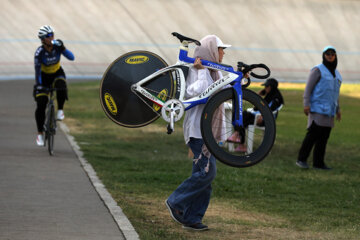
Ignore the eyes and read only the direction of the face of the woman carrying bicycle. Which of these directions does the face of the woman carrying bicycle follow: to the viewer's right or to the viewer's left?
to the viewer's right

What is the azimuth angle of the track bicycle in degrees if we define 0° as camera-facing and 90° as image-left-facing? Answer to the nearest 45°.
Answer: approximately 270°

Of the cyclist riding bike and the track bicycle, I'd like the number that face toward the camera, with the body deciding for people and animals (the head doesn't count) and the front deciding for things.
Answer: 1

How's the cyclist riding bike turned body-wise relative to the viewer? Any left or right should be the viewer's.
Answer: facing the viewer

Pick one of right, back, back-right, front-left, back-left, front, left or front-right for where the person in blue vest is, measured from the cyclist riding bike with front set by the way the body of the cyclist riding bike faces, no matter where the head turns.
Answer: left

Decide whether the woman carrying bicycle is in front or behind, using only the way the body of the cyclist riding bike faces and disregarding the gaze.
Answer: in front

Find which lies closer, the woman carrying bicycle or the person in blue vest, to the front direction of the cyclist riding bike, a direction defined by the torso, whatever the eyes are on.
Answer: the woman carrying bicycle

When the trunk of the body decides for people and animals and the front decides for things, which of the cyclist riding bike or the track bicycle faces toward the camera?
the cyclist riding bike

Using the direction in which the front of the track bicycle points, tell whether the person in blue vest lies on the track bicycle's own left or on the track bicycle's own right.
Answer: on the track bicycle's own left

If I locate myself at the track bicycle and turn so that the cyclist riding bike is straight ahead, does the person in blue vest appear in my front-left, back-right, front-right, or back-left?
front-right

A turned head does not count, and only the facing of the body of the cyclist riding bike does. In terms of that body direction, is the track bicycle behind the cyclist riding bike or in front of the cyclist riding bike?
in front
